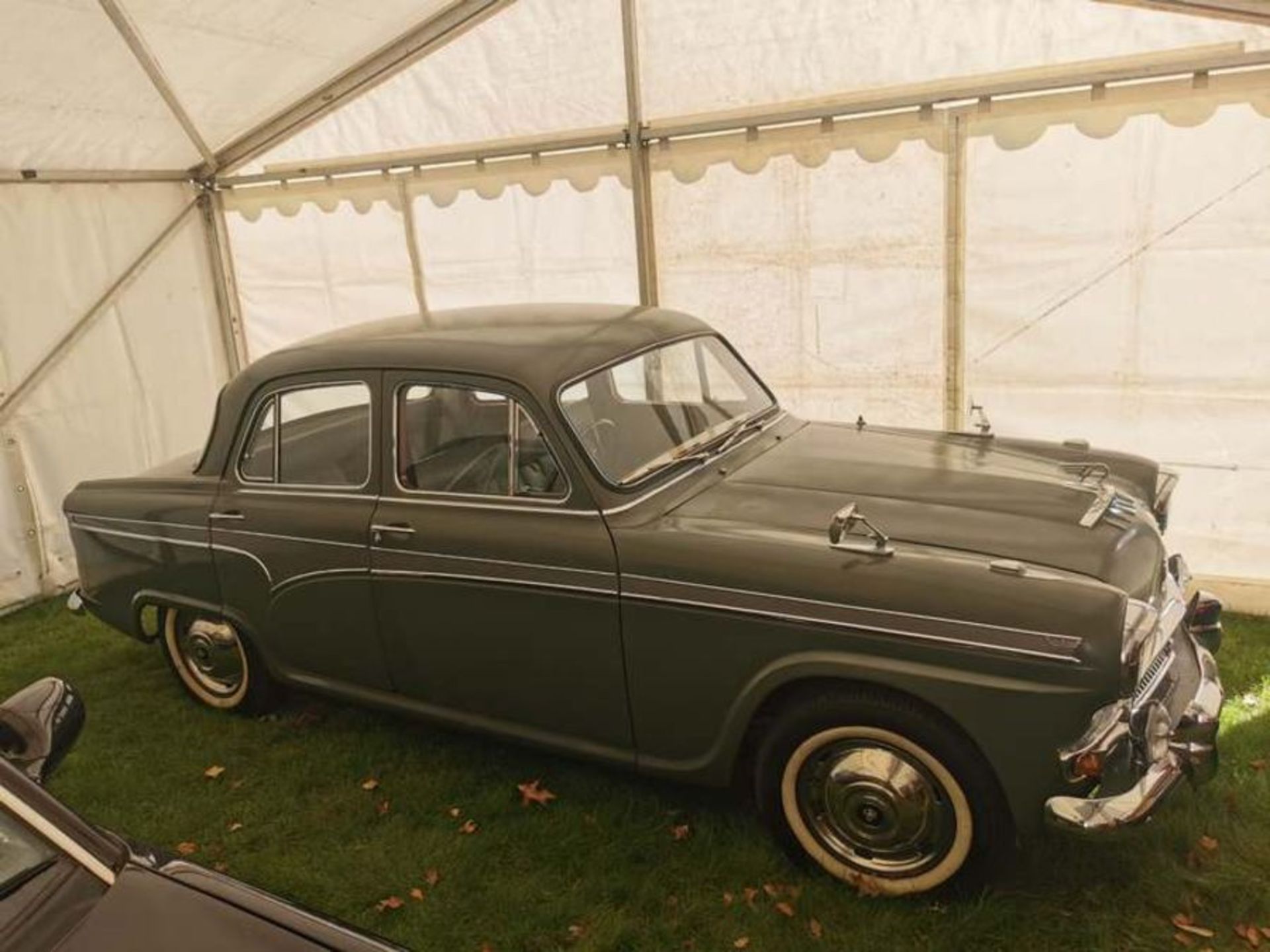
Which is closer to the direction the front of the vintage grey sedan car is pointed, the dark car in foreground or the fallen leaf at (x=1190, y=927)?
the fallen leaf

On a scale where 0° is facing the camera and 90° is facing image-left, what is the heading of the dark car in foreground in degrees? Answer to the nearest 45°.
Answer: approximately 315°

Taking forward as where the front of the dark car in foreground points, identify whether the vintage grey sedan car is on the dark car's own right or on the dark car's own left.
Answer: on the dark car's own left

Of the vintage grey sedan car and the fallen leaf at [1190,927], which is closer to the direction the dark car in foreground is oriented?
the fallen leaf

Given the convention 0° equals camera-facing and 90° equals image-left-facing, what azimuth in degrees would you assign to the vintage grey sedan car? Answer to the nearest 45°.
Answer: approximately 315°
